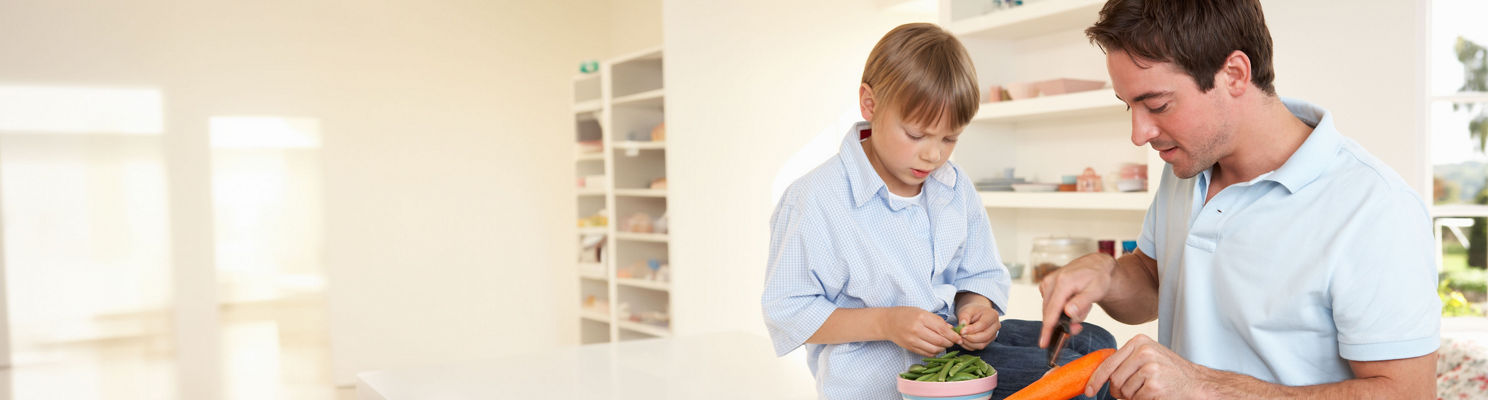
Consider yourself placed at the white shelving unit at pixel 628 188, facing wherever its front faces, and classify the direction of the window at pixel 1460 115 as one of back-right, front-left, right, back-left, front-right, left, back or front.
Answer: left

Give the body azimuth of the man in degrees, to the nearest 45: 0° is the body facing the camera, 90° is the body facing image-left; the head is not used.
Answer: approximately 45°

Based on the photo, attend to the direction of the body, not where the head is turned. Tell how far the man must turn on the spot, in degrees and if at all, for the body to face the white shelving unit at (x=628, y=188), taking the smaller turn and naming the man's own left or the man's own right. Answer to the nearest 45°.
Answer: approximately 90° to the man's own right

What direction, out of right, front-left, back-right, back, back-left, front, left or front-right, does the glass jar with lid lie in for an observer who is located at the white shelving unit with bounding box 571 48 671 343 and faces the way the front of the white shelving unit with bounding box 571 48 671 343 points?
left

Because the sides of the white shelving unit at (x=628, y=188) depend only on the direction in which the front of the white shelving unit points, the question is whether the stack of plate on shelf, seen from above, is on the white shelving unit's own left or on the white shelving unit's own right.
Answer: on the white shelving unit's own left

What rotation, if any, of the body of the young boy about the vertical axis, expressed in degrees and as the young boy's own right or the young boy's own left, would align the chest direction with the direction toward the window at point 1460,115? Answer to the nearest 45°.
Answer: approximately 90° to the young boy's own left

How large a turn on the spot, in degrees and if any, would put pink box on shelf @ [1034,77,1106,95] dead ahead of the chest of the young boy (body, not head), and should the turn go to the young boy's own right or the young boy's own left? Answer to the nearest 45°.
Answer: approximately 135° to the young boy's own left

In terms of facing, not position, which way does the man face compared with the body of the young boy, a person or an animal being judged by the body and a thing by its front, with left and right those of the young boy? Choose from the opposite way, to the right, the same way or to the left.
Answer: to the right

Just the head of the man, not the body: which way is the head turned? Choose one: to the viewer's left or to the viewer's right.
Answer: to the viewer's left
